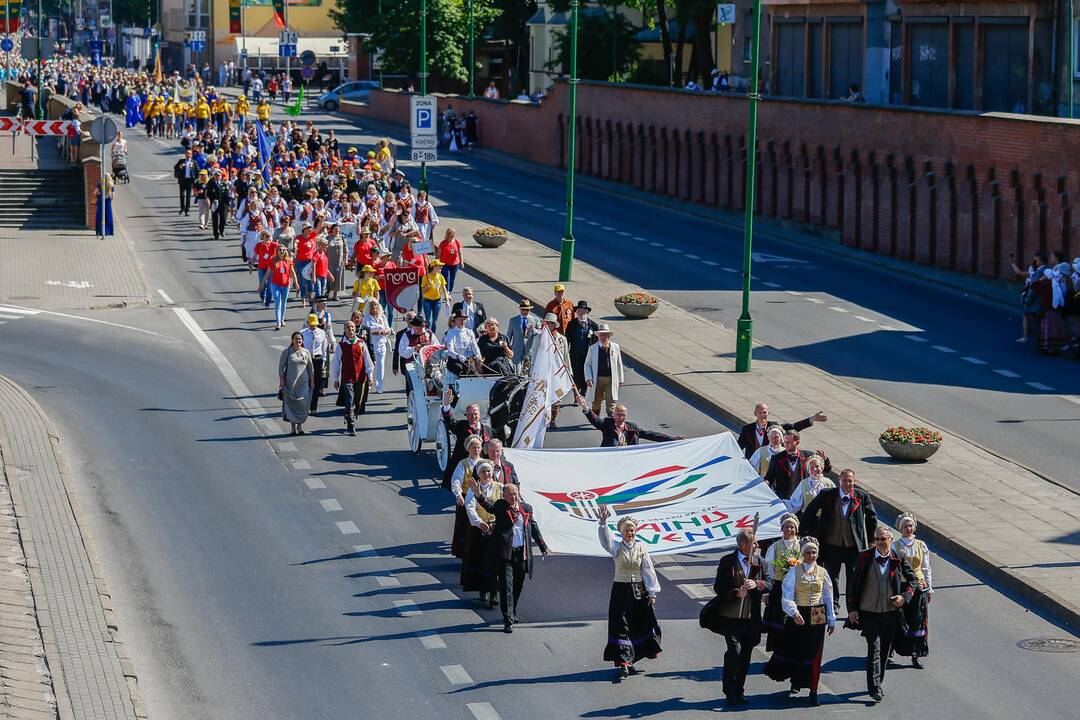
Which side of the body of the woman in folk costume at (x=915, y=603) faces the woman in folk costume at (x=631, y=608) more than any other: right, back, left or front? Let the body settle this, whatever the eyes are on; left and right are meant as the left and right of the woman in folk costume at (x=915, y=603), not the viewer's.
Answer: right

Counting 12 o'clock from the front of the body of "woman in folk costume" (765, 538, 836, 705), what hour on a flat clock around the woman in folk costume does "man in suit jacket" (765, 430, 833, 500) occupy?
The man in suit jacket is roughly at 6 o'clock from the woman in folk costume.

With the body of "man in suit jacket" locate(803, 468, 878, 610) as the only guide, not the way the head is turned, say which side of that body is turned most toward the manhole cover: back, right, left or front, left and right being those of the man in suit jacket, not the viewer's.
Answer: left

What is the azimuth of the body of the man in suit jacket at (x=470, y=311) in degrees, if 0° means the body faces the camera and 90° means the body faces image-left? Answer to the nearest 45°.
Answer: approximately 0°

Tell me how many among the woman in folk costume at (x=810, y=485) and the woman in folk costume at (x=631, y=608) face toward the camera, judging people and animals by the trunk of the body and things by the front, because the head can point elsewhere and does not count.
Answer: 2

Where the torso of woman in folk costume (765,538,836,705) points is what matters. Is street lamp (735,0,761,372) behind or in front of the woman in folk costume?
behind

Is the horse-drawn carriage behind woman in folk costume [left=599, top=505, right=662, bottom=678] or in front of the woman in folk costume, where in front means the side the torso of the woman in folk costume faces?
behind

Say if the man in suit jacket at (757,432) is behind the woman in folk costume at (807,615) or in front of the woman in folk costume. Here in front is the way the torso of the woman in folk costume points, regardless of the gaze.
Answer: behind

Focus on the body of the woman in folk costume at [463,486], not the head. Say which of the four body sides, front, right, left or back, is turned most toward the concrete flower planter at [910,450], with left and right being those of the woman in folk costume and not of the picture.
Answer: left

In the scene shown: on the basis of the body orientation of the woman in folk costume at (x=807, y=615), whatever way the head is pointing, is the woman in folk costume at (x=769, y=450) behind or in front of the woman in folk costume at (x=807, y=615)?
behind

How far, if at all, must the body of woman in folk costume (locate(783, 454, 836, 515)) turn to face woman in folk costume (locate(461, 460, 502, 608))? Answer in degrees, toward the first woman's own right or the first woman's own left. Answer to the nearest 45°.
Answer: approximately 90° to the first woman's own right
